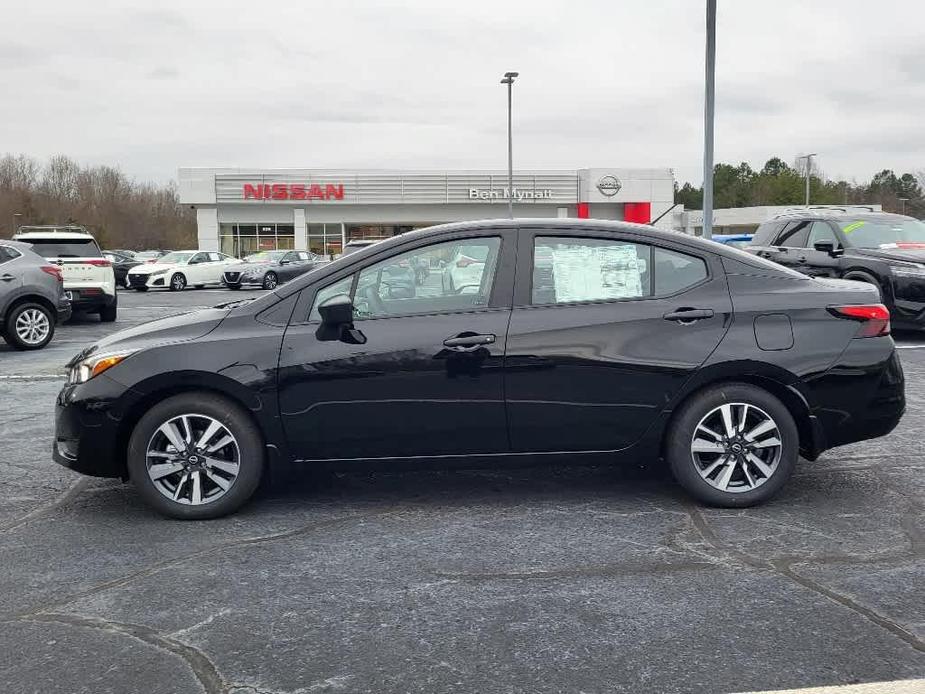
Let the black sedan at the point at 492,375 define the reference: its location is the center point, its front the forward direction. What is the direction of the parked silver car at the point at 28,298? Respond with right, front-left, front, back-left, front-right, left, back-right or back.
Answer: front-right

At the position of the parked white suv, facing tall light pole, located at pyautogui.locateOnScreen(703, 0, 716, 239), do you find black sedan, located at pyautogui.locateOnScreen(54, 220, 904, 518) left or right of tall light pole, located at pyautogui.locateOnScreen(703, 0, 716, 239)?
right

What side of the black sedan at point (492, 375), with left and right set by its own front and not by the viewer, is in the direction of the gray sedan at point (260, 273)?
right

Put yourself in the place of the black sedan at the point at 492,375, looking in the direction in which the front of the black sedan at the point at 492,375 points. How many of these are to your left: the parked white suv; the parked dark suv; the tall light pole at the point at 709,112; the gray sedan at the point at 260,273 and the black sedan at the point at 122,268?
0

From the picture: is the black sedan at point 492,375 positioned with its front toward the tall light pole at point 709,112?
no

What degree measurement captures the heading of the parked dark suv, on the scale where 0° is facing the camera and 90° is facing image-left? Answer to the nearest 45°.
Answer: approximately 315°

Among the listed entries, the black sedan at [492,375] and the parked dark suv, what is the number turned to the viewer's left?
1

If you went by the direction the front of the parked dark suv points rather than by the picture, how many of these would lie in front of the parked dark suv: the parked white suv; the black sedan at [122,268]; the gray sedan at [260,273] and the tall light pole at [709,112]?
0

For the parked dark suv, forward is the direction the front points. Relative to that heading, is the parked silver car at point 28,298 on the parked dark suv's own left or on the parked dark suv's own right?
on the parked dark suv's own right

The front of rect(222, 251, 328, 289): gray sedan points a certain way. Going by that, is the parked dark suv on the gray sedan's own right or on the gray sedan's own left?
on the gray sedan's own left

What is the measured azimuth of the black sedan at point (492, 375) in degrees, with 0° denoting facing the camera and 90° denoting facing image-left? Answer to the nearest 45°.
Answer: approximately 90°

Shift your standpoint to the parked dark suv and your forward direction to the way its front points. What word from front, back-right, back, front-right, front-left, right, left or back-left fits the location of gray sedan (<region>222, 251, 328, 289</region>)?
back

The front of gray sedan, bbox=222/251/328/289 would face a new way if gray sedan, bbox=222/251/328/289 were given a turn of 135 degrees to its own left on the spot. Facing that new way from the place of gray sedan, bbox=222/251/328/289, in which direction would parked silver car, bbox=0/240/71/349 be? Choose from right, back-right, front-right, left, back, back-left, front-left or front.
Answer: right

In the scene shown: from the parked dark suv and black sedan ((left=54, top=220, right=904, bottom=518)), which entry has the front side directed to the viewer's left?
the black sedan

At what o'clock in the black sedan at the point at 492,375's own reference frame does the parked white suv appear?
The parked white suv is roughly at 2 o'clock from the black sedan.

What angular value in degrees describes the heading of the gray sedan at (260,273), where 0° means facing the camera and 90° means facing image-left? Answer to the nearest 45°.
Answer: approximately 45°
